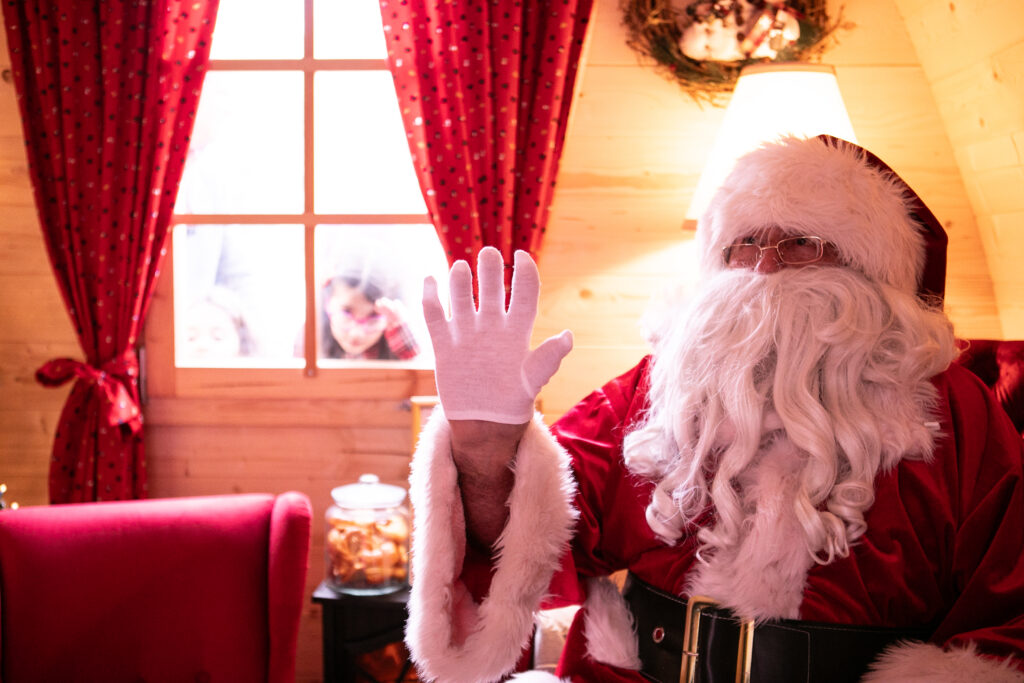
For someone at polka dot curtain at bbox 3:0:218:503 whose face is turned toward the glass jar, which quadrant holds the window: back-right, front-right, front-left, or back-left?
front-left

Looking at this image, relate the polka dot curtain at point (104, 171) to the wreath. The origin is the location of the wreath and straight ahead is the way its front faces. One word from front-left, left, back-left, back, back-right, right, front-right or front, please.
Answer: right

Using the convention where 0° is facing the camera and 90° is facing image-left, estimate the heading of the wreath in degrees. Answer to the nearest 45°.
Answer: approximately 0°

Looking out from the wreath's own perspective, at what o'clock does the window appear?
The window is roughly at 3 o'clock from the wreath.

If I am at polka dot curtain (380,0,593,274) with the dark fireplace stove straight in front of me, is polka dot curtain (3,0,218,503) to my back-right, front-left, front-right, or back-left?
front-right

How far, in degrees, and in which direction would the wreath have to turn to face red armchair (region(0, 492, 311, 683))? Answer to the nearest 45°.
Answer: approximately 45° to its right

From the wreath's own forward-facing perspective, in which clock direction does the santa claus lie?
The santa claus is roughly at 12 o'clock from the wreath.

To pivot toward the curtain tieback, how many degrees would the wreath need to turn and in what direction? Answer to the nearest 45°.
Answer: approximately 90° to its right
